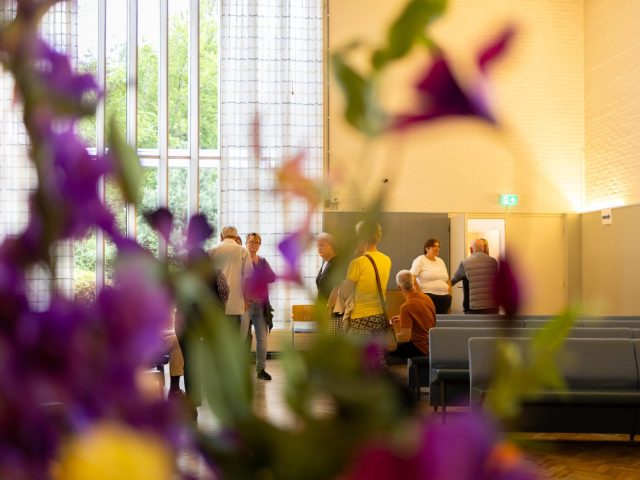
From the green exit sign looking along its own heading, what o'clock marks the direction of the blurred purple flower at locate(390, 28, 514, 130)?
The blurred purple flower is roughly at 12 o'clock from the green exit sign.

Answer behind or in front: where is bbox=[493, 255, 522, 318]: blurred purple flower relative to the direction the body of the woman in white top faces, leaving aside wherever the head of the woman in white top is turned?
in front

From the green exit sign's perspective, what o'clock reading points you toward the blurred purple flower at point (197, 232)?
The blurred purple flower is roughly at 12 o'clock from the green exit sign.

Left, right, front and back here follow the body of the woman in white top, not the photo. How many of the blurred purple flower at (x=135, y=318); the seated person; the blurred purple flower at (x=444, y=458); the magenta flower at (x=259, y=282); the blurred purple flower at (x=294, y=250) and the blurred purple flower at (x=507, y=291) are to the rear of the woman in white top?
0

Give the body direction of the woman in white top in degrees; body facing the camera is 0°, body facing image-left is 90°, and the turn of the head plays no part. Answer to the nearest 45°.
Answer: approximately 315°

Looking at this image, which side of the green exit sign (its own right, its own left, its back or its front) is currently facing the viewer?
front

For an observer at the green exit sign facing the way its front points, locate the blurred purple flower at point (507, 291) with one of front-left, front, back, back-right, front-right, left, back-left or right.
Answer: front

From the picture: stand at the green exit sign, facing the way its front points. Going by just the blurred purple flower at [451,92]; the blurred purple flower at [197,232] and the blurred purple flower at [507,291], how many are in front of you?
3

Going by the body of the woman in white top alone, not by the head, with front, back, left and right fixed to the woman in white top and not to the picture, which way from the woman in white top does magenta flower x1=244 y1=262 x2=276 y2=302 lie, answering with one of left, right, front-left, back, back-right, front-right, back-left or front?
front-right

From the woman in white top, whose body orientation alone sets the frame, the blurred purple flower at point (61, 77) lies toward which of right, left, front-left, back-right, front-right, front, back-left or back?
front-right

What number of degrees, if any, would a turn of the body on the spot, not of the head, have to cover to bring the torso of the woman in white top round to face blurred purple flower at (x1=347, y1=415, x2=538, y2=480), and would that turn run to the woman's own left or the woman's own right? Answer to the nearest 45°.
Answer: approximately 45° to the woman's own right

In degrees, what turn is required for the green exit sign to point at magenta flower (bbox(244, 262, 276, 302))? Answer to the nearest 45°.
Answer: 0° — it already faces it

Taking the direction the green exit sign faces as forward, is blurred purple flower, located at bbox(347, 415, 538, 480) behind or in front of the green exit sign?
in front

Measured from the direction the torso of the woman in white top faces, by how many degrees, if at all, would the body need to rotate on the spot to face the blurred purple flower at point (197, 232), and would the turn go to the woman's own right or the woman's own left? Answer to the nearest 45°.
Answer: approximately 45° to the woman's own right

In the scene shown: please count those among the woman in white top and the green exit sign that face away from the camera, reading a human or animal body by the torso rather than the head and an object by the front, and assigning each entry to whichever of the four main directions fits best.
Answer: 0

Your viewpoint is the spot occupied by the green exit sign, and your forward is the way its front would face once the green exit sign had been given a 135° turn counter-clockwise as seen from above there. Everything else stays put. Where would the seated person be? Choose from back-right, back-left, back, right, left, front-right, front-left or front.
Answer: back-right

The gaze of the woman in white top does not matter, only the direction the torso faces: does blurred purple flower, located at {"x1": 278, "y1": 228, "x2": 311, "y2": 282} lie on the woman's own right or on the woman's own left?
on the woman's own right

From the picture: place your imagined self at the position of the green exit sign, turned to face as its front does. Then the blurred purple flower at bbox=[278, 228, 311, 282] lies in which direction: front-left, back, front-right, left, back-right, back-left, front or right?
front
